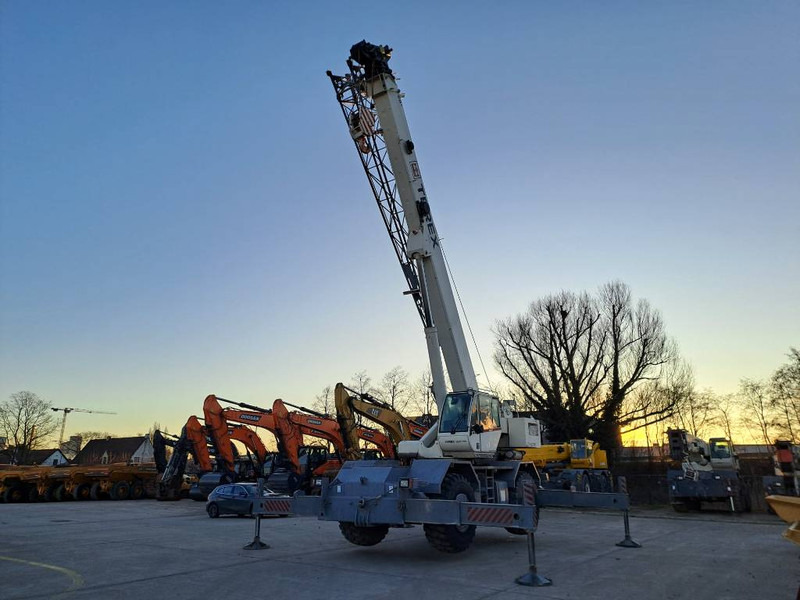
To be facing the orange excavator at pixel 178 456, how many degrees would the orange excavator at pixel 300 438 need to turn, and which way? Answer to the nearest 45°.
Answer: approximately 45° to its right

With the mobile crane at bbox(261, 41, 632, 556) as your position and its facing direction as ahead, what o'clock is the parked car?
The parked car is roughly at 3 o'clock from the mobile crane.

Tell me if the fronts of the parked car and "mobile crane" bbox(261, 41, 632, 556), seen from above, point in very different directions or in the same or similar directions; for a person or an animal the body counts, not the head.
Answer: very different directions

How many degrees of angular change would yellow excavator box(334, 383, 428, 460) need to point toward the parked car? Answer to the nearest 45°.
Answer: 0° — it already faces it

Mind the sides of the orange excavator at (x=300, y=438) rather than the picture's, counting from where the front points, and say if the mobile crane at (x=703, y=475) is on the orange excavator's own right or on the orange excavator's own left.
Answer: on the orange excavator's own left

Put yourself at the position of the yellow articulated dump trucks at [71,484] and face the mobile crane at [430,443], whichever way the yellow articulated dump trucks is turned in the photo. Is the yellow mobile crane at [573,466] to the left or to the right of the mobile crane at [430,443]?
left

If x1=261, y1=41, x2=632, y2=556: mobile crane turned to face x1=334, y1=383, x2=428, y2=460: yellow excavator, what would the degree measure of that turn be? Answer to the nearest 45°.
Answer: approximately 135° to its right
